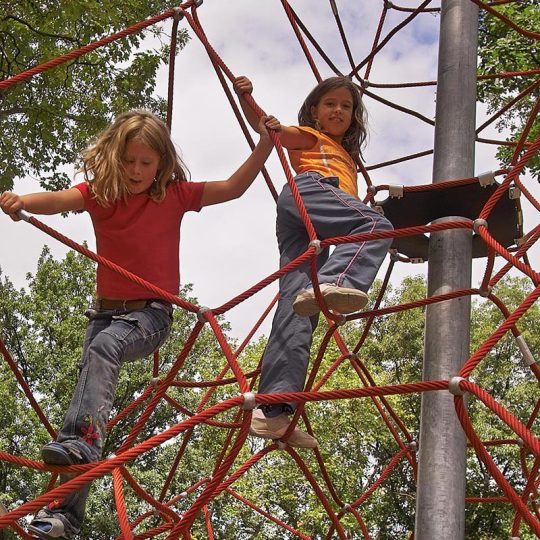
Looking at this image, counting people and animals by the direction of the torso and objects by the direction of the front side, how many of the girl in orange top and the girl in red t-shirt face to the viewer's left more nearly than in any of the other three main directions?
0

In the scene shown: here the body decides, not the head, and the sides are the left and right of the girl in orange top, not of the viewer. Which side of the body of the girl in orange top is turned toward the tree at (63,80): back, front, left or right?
back

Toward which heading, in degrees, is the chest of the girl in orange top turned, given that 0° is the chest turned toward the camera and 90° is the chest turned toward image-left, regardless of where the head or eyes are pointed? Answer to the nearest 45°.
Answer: approximately 315°

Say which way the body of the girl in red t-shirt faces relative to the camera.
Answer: toward the camera

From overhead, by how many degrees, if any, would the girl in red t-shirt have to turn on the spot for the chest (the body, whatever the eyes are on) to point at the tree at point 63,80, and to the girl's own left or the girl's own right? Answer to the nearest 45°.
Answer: approximately 180°

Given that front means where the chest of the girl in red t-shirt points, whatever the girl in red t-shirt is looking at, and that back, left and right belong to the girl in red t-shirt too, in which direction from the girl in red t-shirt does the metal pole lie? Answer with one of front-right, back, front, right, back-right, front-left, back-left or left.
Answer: left
